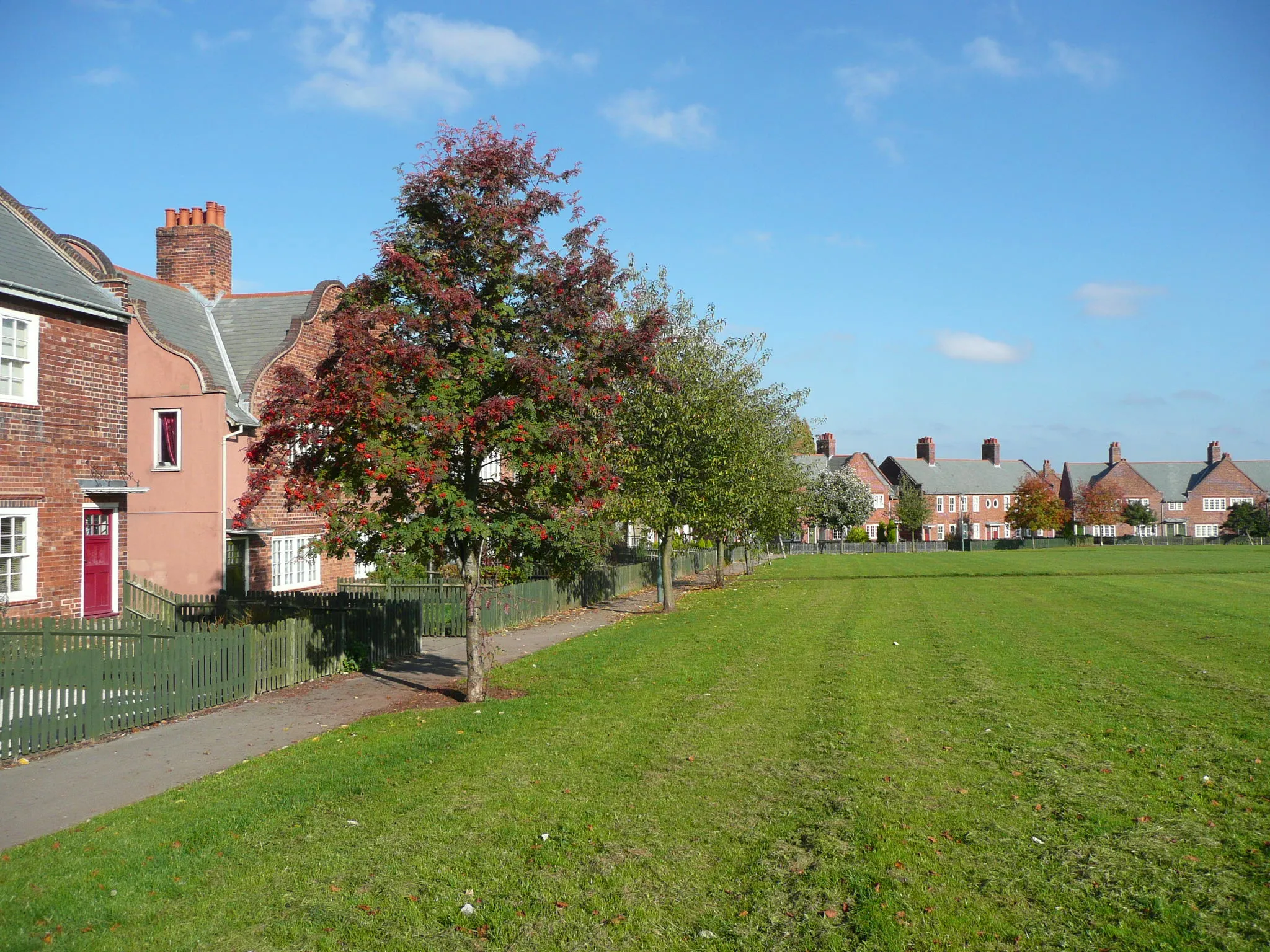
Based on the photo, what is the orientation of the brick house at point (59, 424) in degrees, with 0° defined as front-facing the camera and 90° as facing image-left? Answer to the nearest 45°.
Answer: approximately 315°

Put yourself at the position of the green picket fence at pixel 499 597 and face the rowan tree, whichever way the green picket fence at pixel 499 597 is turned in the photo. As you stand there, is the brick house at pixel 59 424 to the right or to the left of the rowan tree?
right

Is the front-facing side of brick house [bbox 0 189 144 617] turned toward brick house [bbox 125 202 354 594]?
no

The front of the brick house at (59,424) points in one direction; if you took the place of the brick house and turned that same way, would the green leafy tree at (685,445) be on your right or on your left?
on your left

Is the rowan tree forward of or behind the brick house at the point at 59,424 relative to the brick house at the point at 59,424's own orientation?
forward

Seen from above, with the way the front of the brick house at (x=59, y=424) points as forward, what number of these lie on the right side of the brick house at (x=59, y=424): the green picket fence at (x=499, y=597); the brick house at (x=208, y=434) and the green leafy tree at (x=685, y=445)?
0

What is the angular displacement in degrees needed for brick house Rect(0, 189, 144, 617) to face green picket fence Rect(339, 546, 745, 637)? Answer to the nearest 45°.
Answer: approximately 45° to its left

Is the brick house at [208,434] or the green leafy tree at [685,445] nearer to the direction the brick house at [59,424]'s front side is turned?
the green leafy tree

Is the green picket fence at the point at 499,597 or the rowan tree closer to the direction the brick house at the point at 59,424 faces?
the rowan tree

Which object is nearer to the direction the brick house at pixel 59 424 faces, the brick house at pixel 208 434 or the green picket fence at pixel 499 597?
the green picket fence
